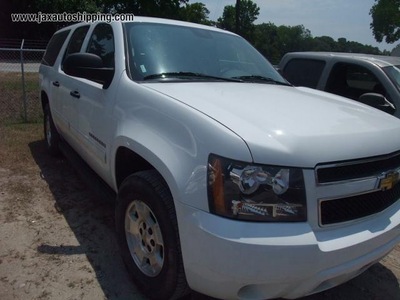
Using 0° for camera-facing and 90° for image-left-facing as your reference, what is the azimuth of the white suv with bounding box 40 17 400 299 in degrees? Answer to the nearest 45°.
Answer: approximately 315°

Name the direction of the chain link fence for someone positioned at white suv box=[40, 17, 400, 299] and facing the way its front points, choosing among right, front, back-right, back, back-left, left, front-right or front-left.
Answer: back

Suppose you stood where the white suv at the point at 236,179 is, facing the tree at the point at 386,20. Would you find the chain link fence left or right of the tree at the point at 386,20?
left

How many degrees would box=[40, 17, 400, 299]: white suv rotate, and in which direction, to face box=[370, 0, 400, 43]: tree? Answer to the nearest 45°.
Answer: approximately 135° to its left
